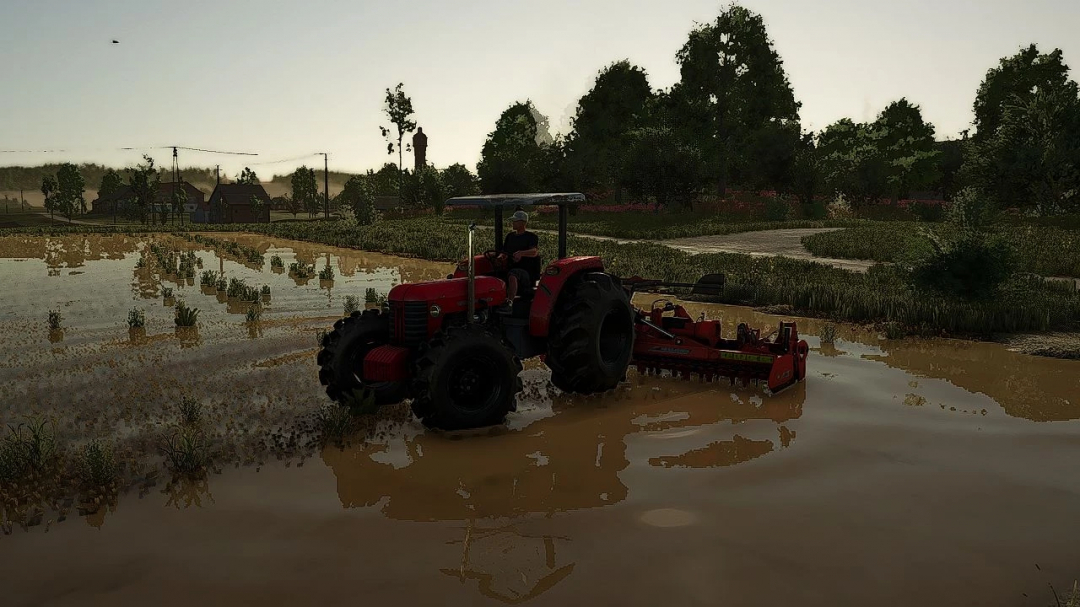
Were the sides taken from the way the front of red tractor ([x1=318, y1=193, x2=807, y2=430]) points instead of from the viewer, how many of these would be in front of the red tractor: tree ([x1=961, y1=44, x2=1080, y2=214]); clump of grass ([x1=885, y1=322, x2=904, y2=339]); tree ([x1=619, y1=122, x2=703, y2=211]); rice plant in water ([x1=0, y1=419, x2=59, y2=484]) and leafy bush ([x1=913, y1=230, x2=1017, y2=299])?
1

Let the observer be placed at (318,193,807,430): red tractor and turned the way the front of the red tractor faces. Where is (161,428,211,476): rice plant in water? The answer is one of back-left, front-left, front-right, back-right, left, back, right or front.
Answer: front

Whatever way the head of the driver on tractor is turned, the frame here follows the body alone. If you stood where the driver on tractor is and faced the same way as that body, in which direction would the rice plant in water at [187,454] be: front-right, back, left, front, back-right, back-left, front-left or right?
front

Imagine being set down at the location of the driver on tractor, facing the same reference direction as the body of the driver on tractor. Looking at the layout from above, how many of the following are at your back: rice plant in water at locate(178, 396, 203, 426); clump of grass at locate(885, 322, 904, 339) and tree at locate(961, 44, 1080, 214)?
2

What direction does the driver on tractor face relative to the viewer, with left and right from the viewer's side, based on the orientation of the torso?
facing the viewer and to the left of the viewer

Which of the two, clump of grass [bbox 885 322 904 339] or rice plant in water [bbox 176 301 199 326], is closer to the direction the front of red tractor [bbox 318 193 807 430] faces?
the rice plant in water

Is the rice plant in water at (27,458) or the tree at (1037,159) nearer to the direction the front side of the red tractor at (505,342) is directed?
the rice plant in water

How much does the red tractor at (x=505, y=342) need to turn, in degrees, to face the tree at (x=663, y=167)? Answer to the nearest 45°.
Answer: approximately 135° to its right

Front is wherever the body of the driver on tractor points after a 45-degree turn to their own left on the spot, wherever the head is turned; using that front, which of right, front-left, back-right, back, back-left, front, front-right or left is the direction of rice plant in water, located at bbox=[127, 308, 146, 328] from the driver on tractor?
back-right

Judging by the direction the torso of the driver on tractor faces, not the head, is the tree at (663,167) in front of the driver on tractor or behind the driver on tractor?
behind

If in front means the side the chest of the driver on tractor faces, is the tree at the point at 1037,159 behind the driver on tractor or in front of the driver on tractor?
behind

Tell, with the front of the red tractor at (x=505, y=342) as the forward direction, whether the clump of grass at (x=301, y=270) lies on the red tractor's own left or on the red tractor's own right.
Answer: on the red tractor's own right

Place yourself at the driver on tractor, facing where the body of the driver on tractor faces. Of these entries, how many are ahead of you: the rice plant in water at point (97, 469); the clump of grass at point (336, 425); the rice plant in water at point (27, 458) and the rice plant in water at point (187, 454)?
4

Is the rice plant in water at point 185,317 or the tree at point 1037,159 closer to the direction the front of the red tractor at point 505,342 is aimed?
the rice plant in water

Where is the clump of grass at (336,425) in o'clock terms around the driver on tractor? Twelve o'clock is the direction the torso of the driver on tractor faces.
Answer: The clump of grass is roughly at 12 o'clock from the driver on tractor.

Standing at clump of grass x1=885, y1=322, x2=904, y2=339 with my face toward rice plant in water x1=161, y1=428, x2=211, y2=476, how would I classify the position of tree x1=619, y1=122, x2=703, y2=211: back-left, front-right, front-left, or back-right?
back-right

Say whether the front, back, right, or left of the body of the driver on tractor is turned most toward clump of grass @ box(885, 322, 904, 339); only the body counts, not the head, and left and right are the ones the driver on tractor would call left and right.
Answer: back

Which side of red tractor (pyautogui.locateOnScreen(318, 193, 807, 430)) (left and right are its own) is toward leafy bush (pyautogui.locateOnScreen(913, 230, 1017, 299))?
back

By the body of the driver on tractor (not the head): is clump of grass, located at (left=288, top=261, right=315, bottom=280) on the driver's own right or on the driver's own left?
on the driver's own right

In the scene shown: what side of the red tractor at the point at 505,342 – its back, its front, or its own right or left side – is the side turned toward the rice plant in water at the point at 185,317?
right
